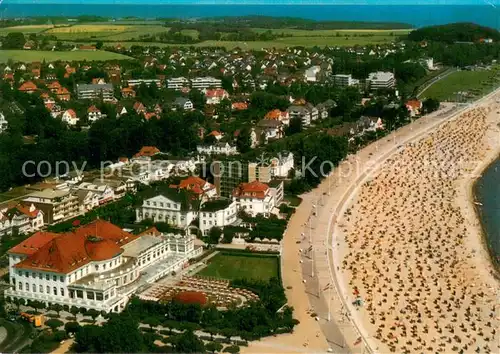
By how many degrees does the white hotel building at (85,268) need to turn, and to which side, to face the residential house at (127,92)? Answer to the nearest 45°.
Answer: approximately 135° to its left

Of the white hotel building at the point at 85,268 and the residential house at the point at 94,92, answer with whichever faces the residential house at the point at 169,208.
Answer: the residential house at the point at 94,92

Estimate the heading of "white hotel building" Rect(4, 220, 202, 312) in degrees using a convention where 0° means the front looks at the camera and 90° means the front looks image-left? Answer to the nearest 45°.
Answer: approximately 315°

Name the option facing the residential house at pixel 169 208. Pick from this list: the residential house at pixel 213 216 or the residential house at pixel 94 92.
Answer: the residential house at pixel 94 92

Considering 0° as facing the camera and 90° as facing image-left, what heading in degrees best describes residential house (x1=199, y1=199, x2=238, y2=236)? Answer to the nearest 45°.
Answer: approximately 315°

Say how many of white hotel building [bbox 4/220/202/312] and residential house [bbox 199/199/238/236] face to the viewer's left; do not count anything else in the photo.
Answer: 0

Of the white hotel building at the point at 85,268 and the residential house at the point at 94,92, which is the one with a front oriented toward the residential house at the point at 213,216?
the residential house at the point at 94,92

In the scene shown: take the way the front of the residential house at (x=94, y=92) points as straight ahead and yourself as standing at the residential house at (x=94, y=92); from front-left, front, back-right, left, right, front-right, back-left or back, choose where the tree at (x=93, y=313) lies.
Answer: front

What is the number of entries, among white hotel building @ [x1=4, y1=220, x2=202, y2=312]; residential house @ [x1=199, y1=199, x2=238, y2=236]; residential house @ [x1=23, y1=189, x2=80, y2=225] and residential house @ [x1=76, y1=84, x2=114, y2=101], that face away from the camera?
0

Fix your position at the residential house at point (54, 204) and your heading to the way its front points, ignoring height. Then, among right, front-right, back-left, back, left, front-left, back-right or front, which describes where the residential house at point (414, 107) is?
left

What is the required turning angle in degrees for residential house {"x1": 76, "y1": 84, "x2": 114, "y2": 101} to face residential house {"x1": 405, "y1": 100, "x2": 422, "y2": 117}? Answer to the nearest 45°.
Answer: approximately 90° to its left

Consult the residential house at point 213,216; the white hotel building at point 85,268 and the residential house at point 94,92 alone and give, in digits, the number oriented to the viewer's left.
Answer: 0

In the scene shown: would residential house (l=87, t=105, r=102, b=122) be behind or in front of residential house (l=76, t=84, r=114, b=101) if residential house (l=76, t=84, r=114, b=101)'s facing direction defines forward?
in front

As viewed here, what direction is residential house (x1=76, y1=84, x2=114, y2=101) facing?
toward the camera

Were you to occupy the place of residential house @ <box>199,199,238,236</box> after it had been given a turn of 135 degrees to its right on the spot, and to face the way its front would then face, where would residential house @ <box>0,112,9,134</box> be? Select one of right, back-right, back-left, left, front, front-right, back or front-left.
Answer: front-right

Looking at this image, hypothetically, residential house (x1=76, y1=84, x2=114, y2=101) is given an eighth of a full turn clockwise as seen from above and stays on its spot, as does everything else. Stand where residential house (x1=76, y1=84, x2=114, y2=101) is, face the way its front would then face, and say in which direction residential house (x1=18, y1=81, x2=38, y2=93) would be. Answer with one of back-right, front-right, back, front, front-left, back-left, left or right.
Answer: front-right

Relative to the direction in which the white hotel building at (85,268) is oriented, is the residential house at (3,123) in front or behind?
behind

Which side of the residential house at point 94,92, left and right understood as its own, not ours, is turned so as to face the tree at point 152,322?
front
